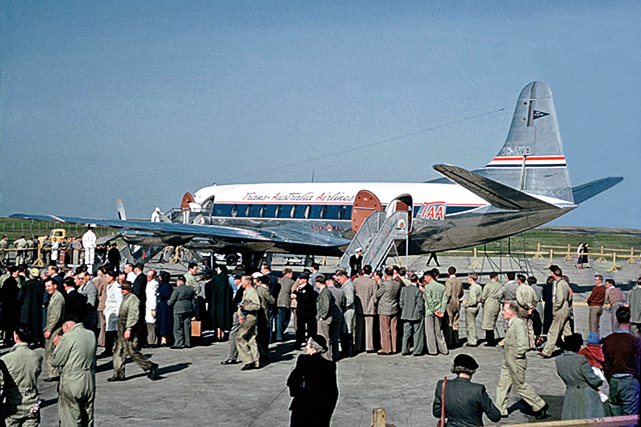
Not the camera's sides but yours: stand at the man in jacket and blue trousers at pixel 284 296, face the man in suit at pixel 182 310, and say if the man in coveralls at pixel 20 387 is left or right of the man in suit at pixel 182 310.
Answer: left

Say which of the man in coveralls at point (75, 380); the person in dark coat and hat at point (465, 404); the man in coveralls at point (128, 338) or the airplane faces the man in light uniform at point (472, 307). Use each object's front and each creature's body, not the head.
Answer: the person in dark coat and hat at point (465, 404)

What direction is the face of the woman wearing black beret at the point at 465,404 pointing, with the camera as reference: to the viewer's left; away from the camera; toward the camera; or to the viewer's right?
away from the camera

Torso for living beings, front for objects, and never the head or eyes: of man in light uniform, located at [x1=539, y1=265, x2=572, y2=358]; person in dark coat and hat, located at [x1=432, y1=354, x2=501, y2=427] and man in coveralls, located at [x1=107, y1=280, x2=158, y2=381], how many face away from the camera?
1

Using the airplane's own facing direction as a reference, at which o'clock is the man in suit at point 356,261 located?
The man in suit is roughly at 10 o'clock from the airplane.

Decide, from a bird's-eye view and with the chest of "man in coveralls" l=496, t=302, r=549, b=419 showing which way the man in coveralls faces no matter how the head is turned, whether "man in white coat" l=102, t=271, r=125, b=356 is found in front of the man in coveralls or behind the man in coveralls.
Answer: in front

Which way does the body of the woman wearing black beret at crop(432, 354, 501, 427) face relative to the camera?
away from the camera

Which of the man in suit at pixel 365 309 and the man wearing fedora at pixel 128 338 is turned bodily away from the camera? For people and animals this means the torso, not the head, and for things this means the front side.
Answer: the man in suit

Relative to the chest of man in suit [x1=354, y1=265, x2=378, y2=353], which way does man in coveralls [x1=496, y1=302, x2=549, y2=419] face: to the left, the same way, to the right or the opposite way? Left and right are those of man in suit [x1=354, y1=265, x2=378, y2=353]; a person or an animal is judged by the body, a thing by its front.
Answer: to the left

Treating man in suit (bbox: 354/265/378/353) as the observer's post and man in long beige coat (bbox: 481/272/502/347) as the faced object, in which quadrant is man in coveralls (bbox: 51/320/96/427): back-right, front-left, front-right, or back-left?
back-right

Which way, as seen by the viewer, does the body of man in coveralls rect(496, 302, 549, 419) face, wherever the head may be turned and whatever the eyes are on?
to the viewer's left

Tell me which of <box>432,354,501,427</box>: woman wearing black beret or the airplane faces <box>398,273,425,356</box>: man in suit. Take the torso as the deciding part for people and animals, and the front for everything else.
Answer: the woman wearing black beret

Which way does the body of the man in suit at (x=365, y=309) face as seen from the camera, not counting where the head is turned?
away from the camera

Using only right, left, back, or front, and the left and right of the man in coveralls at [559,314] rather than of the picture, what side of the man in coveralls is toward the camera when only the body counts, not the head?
left

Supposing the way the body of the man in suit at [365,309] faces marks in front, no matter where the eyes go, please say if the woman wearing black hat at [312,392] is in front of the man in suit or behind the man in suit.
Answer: behind

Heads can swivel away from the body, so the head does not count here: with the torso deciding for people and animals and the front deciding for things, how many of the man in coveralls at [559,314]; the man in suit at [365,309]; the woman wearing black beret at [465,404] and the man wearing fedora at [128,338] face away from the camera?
2
